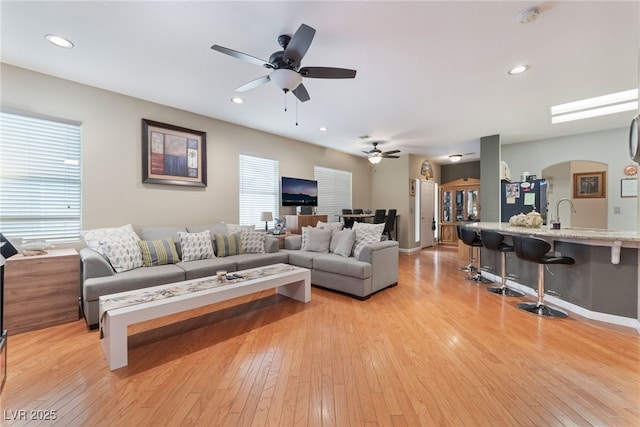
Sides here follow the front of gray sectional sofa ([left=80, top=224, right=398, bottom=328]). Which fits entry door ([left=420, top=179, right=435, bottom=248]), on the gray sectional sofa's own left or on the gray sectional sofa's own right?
on the gray sectional sofa's own left

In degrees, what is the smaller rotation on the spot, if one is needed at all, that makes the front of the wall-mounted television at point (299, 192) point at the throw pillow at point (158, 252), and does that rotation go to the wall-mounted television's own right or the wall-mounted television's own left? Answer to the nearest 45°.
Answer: approximately 90° to the wall-mounted television's own right

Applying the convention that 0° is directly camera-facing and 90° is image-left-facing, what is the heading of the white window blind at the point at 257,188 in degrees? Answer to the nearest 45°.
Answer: approximately 315°

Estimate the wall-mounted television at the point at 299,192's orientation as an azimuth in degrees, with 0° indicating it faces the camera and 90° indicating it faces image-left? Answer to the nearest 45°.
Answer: approximately 315°

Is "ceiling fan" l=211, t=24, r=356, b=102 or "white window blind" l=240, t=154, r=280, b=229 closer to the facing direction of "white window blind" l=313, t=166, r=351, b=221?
the ceiling fan

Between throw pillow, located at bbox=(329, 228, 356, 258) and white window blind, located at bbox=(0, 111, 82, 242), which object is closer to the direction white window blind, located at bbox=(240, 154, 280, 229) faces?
the throw pillow

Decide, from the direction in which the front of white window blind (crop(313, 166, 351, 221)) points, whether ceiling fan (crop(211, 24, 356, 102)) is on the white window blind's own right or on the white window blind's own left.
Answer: on the white window blind's own right
